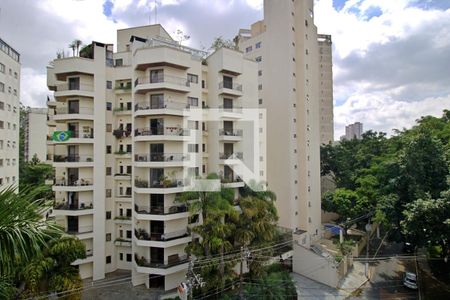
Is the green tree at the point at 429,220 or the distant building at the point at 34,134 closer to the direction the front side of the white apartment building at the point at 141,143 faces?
the green tree

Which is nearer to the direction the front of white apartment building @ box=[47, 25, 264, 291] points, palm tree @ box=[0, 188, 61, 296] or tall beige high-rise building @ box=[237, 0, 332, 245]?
the palm tree

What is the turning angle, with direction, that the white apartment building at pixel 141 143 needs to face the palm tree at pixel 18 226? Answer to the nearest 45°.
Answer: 0° — it already faces it

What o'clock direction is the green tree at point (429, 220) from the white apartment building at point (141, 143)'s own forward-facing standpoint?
The green tree is roughly at 10 o'clock from the white apartment building.

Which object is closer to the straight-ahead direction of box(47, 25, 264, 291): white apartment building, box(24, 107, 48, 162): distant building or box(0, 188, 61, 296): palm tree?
the palm tree

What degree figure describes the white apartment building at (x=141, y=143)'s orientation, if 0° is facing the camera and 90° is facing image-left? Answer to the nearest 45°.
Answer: approximately 0°

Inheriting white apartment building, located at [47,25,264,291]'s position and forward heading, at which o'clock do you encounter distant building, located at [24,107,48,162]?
The distant building is roughly at 5 o'clock from the white apartment building.

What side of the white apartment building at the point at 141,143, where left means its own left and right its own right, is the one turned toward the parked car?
left

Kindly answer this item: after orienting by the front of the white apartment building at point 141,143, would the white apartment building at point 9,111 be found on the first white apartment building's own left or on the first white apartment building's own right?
on the first white apartment building's own right

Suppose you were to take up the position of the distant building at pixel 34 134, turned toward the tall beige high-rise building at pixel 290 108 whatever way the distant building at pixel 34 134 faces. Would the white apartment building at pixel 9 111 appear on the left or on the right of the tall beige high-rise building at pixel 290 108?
right

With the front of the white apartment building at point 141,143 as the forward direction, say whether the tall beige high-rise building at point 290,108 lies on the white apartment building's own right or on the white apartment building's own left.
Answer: on the white apartment building's own left

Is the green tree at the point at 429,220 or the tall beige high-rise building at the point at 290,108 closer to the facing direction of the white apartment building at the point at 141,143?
the green tree

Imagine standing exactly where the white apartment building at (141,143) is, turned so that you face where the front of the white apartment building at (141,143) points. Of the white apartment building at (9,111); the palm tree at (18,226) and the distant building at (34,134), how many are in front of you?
1
